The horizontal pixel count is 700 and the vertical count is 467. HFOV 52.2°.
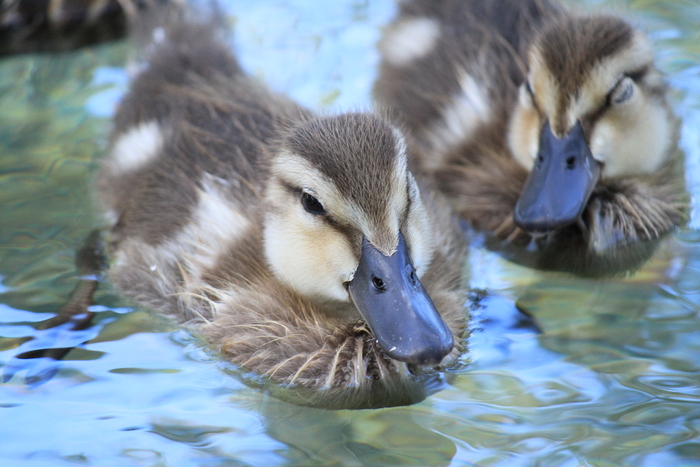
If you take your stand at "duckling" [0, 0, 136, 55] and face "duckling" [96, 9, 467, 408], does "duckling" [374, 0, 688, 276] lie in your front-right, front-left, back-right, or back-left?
front-left

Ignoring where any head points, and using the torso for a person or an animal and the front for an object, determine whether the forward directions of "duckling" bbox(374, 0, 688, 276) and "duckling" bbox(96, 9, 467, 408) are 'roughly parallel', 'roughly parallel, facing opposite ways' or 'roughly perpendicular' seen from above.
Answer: roughly parallel

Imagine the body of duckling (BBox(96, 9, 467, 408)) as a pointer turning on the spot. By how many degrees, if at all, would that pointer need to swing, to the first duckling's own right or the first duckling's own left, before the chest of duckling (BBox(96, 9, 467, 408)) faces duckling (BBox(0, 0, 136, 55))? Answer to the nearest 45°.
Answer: approximately 180°

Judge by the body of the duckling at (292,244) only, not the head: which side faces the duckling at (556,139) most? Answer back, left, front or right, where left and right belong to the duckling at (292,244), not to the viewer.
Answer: left

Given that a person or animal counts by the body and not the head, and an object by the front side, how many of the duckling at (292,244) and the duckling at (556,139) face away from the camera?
0

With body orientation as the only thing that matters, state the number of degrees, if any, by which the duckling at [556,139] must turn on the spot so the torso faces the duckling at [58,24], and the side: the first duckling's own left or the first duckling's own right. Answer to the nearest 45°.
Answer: approximately 135° to the first duckling's own right

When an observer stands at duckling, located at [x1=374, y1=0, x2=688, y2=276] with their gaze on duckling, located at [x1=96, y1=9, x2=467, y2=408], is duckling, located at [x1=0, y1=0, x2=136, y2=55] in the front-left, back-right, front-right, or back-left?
front-right

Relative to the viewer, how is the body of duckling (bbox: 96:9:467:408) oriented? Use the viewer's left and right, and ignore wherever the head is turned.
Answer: facing the viewer and to the right of the viewer

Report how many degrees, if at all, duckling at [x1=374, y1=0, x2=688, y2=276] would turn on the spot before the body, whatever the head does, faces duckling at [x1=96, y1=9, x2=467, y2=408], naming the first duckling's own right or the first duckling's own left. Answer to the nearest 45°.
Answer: approximately 90° to the first duckling's own right
